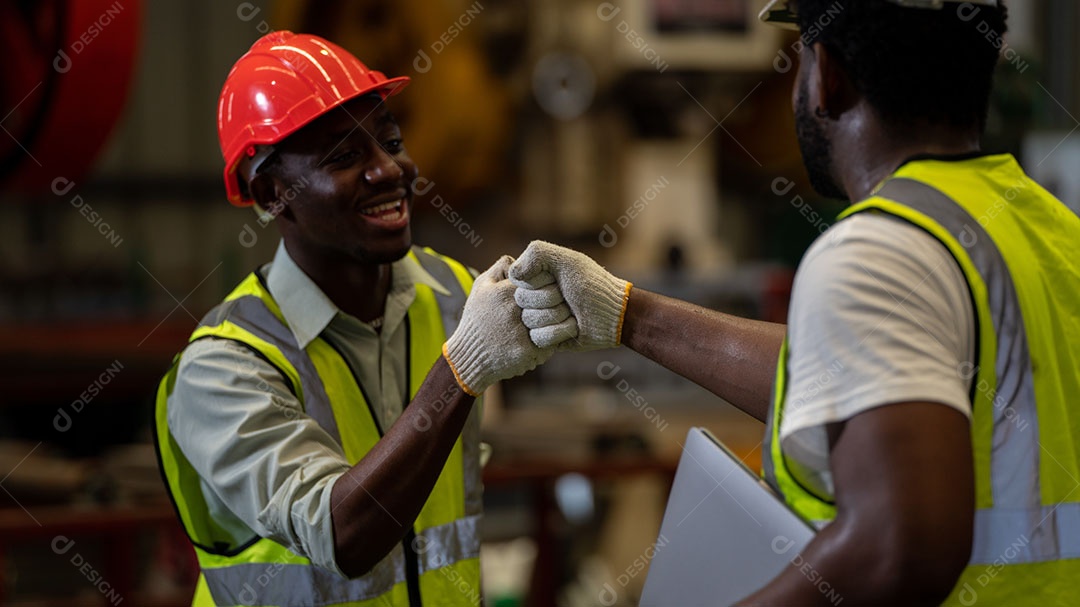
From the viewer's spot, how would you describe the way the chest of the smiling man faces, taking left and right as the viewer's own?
facing the viewer and to the right of the viewer

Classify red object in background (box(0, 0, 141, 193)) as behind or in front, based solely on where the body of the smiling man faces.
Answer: behind

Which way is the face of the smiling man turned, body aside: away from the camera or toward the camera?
toward the camera
